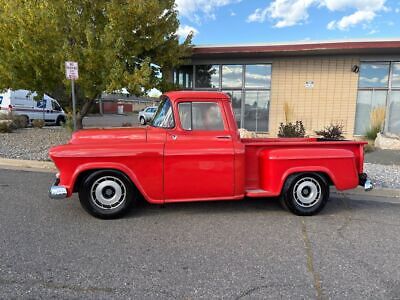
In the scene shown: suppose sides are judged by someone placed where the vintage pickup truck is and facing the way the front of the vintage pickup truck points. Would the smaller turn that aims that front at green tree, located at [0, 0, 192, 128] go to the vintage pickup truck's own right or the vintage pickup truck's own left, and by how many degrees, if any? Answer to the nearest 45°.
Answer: approximately 45° to the vintage pickup truck's own right

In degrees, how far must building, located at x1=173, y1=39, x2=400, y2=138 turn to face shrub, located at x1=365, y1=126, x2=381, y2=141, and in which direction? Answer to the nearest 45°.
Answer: approximately 90° to its left

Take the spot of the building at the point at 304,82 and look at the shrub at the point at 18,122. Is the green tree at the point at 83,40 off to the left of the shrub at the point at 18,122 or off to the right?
left

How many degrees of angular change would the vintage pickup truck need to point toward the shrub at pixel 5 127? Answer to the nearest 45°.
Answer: approximately 45° to its right

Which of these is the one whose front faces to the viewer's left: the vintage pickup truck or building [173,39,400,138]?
the vintage pickup truck

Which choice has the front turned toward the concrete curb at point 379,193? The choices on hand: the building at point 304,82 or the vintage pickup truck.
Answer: the building

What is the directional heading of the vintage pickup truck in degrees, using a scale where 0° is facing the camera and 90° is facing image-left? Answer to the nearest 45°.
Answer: approximately 90°

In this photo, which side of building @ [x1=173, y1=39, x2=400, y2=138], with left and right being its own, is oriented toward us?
front

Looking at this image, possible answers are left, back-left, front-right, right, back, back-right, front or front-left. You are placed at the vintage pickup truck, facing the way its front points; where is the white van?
front-right

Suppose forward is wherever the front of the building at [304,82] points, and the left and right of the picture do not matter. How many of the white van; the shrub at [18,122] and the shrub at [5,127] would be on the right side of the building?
3

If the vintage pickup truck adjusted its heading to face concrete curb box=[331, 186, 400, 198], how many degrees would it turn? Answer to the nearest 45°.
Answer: approximately 135° to its right

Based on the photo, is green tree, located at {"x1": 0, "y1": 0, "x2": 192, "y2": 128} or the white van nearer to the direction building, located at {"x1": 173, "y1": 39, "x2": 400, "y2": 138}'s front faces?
the green tree

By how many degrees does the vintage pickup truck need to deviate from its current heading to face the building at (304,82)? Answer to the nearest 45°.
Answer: approximately 135° to its right

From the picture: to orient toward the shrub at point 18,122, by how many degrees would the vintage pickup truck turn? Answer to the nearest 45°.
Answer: approximately 45° to its right

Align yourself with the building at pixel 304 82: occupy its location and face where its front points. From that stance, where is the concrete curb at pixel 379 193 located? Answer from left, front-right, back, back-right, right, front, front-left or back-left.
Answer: front

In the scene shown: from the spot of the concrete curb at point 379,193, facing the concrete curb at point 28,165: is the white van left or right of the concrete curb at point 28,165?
right

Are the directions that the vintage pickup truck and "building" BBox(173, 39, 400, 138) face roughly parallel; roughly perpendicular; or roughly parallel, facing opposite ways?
roughly perpendicular
